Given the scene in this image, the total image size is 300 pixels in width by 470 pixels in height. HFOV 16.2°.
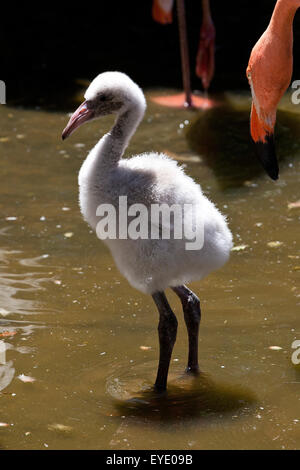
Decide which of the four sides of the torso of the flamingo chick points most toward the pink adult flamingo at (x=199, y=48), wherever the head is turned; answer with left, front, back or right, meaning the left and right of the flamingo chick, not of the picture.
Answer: right

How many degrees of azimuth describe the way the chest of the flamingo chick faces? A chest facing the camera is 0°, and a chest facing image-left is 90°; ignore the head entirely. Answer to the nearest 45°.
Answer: approximately 90°
